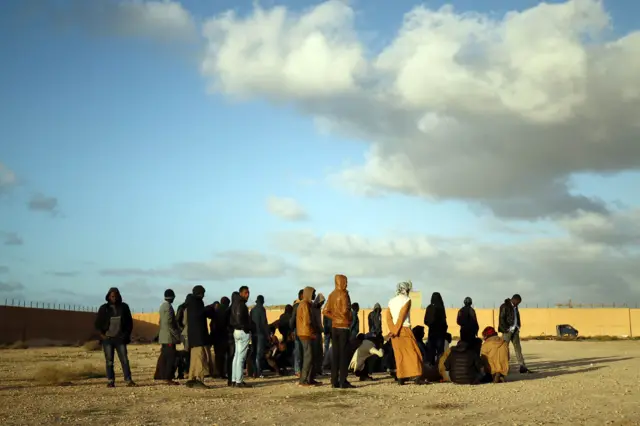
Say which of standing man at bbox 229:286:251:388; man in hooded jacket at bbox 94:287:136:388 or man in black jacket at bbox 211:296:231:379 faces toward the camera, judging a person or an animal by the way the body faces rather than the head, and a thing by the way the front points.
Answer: the man in hooded jacket

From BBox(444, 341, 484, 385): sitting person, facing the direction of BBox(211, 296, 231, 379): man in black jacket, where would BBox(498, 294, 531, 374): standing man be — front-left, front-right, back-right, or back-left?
back-right

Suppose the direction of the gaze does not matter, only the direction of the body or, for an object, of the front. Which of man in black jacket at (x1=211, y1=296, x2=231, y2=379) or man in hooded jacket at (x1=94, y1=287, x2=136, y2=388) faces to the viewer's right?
the man in black jacket
